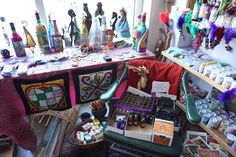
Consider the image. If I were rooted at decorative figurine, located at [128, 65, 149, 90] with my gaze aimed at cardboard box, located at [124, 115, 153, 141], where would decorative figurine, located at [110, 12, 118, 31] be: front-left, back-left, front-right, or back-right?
back-right

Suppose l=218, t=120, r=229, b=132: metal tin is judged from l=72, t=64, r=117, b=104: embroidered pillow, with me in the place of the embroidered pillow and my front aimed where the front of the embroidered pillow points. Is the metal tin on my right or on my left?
on my left

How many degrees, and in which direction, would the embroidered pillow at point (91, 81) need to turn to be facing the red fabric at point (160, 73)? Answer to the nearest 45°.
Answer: approximately 90° to its left

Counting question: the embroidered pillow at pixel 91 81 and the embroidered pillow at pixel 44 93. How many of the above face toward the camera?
2

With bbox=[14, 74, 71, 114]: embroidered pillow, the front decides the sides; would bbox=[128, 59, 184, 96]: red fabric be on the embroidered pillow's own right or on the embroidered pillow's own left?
on the embroidered pillow's own left

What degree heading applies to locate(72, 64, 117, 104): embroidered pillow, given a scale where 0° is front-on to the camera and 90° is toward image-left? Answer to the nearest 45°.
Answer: approximately 0°

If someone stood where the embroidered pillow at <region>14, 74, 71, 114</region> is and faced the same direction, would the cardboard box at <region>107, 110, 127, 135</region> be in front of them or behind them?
in front

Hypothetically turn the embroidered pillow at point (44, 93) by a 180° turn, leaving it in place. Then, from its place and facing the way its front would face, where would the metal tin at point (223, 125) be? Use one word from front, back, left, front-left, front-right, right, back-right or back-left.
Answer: back-right
